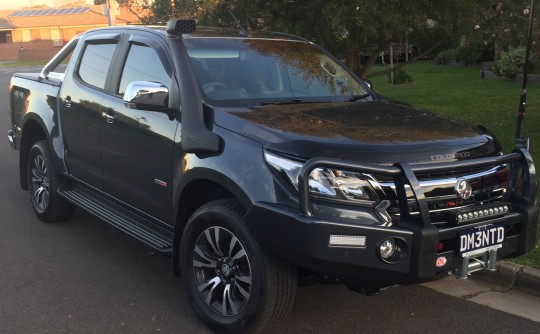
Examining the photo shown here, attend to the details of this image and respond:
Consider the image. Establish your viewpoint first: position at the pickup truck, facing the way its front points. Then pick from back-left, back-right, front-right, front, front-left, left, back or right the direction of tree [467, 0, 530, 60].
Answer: left

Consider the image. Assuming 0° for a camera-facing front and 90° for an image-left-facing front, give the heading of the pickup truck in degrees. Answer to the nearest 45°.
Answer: approximately 315°
